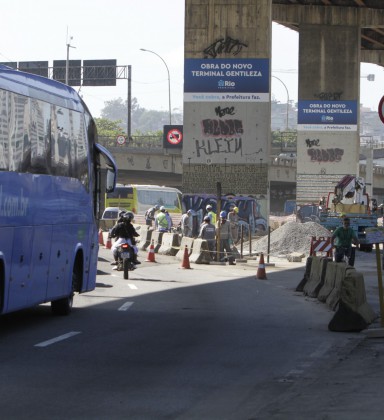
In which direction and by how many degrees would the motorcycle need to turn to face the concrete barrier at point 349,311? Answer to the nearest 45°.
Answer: approximately 180°

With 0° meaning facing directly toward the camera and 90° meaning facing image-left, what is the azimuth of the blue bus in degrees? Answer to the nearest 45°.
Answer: approximately 225°

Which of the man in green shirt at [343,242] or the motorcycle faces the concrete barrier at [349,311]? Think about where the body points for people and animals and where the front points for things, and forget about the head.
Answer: the man in green shirt

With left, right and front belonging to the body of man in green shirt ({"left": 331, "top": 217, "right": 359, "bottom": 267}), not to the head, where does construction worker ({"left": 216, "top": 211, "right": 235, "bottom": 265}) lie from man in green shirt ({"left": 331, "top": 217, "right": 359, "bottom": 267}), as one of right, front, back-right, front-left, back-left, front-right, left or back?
back-right

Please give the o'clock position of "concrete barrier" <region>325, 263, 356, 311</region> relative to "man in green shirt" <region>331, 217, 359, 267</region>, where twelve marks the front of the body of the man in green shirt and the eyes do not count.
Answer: The concrete barrier is roughly at 12 o'clock from the man in green shirt.

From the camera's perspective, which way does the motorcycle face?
away from the camera

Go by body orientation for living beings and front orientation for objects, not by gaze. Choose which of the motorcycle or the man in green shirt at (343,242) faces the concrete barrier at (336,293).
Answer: the man in green shirt

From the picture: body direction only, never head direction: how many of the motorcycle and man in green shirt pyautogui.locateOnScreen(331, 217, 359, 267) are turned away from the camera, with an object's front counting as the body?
1

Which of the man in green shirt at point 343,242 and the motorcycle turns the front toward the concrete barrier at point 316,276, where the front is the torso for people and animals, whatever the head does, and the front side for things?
the man in green shirt
